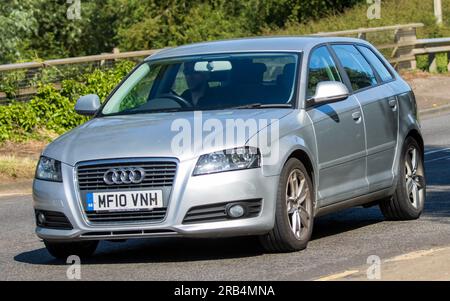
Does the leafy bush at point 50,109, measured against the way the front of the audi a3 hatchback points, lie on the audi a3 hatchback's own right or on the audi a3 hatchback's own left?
on the audi a3 hatchback's own right

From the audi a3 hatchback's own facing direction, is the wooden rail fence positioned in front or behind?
behind

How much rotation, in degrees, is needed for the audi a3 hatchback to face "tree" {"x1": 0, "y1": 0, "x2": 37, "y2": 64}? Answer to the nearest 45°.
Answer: approximately 135° to its right

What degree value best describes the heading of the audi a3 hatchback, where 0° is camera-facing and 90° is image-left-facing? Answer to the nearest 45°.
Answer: approximately 45°
